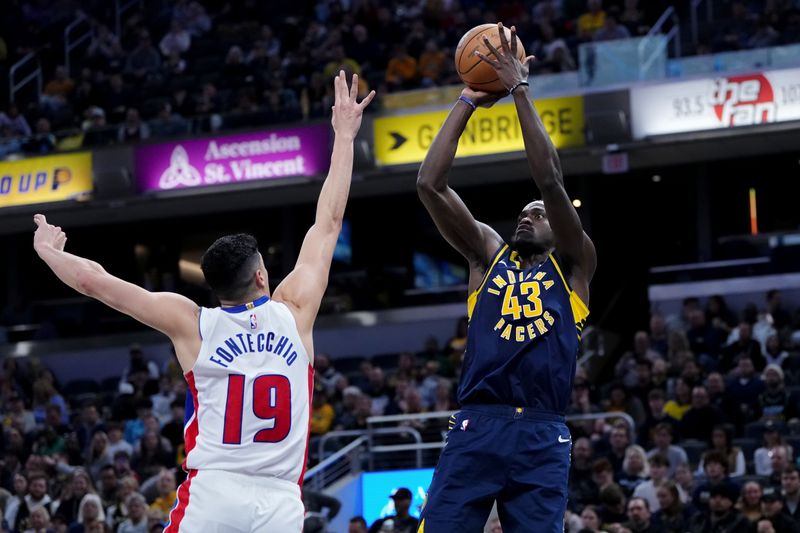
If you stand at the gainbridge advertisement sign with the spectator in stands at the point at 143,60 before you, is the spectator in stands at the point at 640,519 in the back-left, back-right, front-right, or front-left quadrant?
back-left

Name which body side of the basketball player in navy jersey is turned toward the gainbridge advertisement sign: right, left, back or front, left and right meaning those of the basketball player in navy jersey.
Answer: back

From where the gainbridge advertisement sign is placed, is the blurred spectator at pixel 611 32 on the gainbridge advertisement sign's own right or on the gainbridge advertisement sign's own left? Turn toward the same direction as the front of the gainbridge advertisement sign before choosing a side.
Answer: on the gainbridge advertisement sign's own left

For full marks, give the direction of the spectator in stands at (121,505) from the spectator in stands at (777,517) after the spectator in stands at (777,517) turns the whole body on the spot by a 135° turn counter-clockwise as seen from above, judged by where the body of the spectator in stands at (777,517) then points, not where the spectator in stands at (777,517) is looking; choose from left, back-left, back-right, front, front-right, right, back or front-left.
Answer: back

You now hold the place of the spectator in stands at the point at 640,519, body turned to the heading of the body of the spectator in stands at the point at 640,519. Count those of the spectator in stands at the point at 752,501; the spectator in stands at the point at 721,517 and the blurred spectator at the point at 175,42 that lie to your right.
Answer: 1

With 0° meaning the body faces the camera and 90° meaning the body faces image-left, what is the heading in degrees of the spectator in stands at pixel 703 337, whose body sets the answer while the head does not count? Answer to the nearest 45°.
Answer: approximately 45°

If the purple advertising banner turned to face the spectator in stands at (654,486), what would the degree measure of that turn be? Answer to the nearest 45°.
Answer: approximately 45° to its left

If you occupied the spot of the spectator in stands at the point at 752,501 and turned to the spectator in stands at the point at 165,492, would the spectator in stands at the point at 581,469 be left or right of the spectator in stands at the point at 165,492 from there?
right

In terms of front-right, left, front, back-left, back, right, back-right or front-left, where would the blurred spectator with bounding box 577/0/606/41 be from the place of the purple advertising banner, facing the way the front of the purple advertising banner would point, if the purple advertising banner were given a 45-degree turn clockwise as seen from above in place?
back-left

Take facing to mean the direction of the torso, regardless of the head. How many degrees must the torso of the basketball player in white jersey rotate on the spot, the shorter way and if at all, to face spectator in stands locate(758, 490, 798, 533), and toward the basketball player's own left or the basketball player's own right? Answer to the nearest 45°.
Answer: approximately 45° to the basketball player's own right

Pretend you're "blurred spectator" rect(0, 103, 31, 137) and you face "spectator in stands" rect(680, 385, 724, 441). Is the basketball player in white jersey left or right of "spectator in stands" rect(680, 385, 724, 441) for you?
right

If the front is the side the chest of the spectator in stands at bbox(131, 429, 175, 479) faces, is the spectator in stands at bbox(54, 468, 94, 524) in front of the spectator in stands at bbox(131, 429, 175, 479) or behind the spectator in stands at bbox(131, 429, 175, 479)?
in front

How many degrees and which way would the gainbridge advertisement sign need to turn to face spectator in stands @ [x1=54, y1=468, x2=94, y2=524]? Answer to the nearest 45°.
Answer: approximately 45° to its right

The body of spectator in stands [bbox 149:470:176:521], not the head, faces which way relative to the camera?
toward the camera

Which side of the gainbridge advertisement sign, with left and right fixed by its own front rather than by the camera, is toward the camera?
front

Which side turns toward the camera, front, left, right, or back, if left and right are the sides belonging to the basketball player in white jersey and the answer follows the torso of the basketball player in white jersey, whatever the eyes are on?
back

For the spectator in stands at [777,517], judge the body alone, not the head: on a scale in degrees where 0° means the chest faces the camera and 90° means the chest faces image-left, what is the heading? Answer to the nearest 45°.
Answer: approximately 45°
